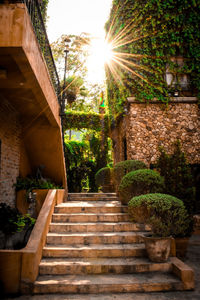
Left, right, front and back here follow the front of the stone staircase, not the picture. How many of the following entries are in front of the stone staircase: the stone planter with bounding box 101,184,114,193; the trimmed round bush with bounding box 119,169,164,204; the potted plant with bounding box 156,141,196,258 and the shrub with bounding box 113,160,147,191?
0

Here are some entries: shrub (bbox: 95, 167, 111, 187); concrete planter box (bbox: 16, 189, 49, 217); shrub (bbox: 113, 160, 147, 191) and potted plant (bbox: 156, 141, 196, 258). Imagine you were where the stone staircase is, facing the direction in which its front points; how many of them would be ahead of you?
0

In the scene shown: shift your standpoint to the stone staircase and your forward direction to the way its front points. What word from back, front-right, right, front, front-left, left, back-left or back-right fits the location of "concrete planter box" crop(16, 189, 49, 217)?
back-right

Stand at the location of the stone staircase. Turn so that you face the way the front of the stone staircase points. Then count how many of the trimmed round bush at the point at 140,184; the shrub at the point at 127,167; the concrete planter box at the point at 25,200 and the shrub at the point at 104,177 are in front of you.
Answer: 0

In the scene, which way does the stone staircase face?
toward the camera

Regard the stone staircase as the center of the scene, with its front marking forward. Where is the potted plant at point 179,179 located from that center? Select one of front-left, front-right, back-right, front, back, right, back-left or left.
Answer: back-left

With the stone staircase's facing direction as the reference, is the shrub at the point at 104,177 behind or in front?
behind

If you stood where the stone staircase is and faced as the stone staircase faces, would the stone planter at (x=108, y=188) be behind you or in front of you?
behind

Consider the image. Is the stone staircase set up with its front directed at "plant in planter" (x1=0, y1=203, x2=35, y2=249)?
no
